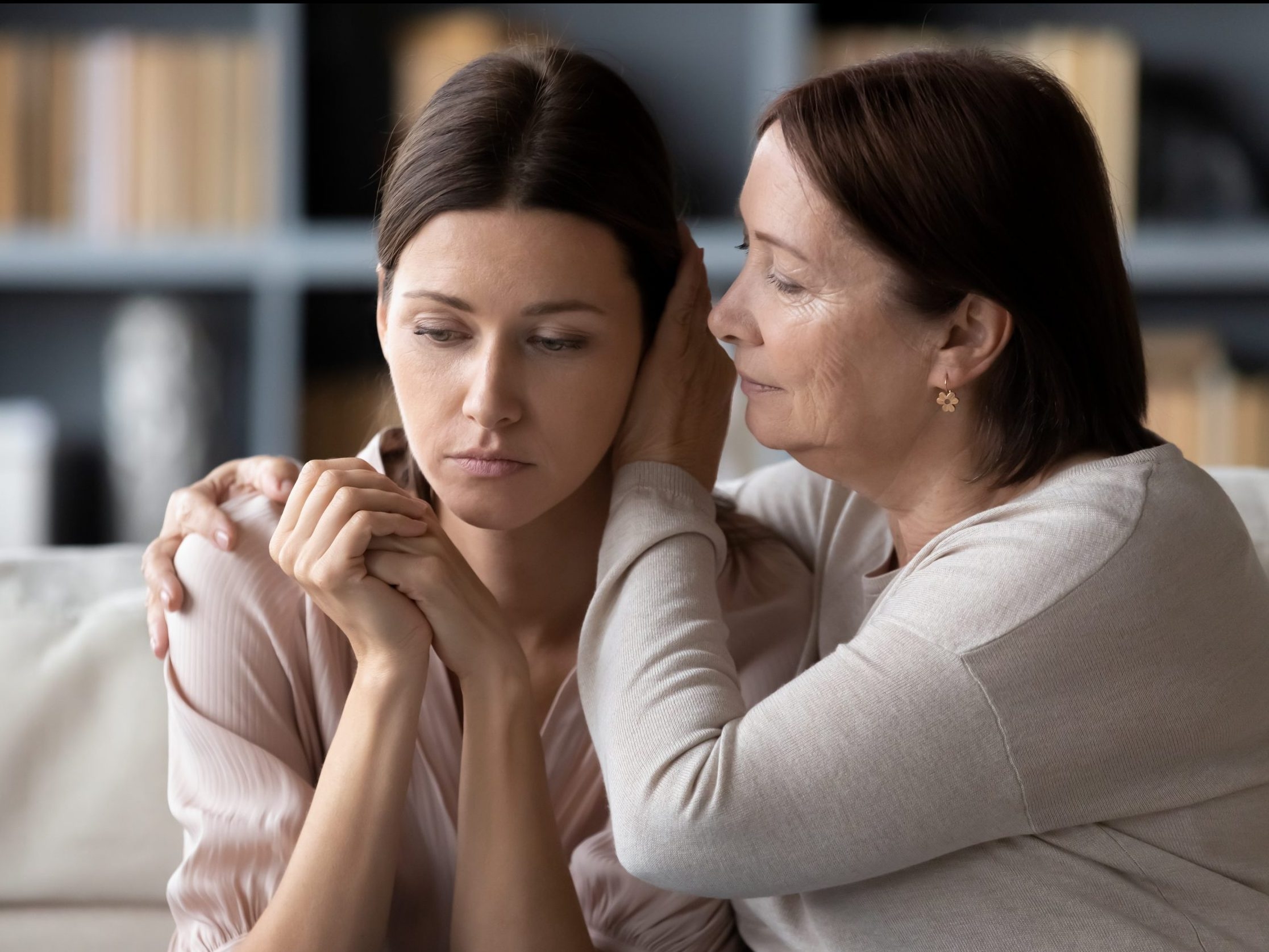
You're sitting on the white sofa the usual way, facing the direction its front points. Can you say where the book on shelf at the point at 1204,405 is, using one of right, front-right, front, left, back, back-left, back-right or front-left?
back-left

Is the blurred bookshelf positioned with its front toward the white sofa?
yes

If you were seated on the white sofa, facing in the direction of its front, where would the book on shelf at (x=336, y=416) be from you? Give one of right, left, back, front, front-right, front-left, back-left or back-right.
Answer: back

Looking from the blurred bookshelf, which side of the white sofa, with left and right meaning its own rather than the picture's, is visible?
back

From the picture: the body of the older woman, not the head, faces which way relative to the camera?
to the viewer's left

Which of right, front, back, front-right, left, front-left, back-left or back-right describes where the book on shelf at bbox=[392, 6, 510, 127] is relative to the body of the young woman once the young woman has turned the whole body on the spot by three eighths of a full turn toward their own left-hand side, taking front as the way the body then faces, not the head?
front-left

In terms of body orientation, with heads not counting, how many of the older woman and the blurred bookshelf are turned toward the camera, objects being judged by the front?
1
